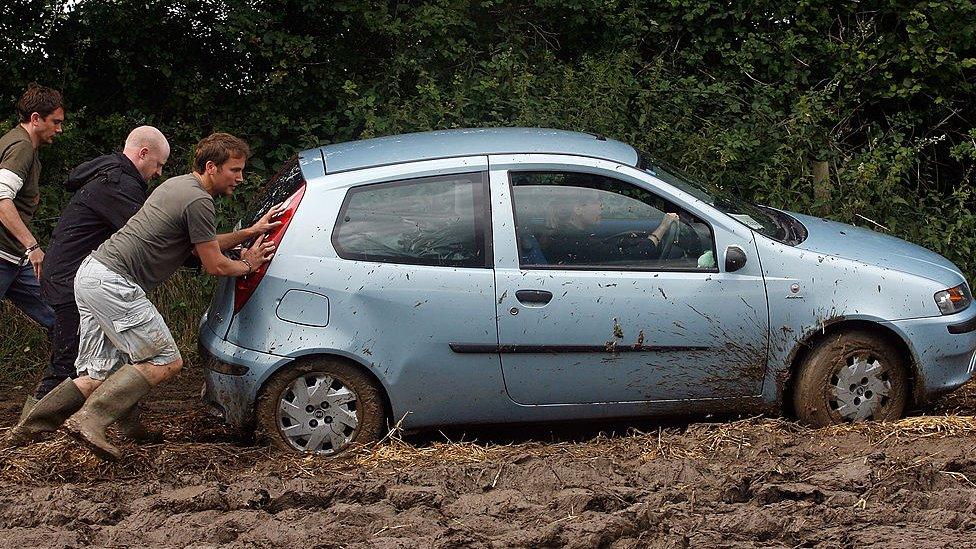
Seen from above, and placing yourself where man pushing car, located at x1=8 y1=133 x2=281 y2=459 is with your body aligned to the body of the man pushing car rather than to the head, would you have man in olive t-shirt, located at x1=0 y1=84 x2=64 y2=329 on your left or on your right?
on your left

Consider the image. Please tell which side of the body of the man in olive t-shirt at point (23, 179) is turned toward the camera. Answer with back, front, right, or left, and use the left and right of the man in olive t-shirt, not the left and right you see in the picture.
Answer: right

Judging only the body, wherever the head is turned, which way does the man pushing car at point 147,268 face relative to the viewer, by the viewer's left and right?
facing to the right of the viewer

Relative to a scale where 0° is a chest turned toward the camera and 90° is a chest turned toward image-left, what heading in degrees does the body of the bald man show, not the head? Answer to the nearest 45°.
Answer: approximately 270°

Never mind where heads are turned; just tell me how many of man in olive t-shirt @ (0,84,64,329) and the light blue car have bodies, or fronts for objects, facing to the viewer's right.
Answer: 2

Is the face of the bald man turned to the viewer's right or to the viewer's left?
to the viewer's right

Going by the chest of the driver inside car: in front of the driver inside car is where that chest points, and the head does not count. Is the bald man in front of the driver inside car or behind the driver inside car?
behind

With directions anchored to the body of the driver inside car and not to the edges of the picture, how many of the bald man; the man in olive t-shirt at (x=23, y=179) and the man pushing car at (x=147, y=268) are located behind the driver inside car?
3

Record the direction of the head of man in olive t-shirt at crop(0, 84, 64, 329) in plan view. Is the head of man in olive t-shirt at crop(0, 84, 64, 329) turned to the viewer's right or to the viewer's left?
to the viewer's right

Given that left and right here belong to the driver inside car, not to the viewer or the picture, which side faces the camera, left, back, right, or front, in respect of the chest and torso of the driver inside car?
right

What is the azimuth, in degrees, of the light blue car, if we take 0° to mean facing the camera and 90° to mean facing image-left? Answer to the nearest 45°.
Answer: approximately 270°

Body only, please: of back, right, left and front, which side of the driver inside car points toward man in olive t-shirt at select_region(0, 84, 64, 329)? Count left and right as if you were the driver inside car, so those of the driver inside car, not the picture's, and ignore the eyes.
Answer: back

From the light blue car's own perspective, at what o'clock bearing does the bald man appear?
The bald man is roughly at 6 o'clock from the light blue car.
